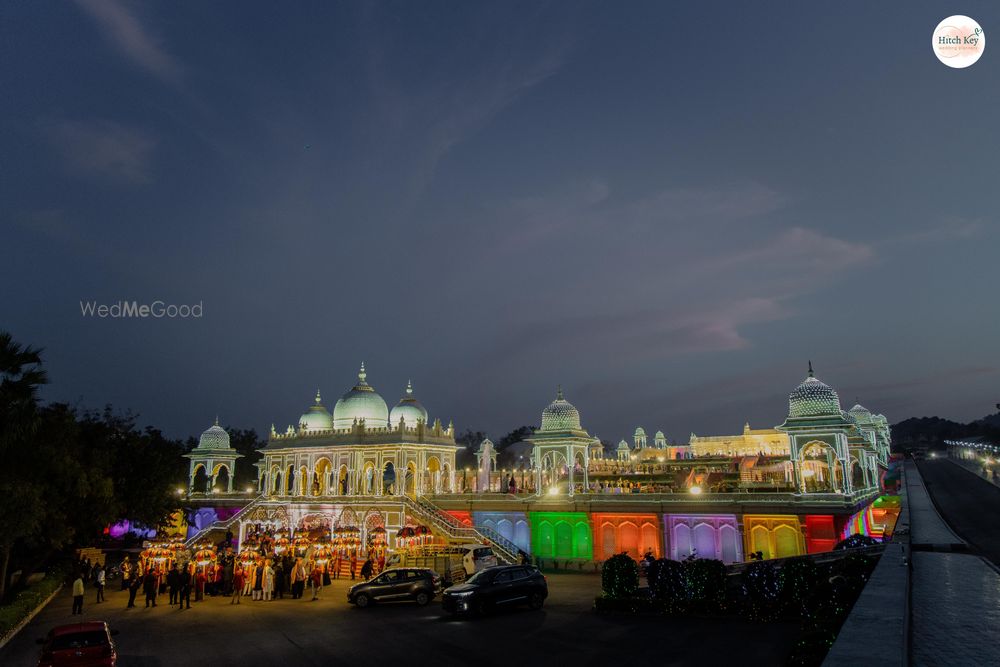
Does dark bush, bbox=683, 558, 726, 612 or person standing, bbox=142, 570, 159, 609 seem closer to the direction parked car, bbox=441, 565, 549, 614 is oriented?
the person standing

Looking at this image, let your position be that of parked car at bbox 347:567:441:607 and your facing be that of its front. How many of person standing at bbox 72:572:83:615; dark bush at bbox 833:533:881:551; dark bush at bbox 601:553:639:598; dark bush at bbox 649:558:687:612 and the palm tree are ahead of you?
2

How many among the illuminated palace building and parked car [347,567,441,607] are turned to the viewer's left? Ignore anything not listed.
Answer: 1

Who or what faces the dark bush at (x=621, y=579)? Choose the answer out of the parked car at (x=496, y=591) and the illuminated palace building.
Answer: the illuminated palace building

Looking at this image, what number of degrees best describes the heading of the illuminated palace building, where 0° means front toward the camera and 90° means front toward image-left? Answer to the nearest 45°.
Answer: approximately 0°

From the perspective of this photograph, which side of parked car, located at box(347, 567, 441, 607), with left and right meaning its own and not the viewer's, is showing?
left

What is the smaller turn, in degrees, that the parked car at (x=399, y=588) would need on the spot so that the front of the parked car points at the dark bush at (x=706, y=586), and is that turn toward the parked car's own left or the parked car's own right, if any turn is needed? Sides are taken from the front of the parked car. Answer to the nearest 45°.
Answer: approximately 135° to the parked car's own left

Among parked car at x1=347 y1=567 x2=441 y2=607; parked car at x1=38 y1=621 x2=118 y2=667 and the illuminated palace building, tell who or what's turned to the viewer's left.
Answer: parked car at x1=347 y1=567 x2=441 y2=607

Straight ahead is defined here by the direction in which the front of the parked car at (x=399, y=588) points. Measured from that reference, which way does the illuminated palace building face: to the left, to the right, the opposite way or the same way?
to the left

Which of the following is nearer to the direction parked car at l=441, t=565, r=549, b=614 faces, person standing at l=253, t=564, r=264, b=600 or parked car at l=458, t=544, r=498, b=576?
the person standing
